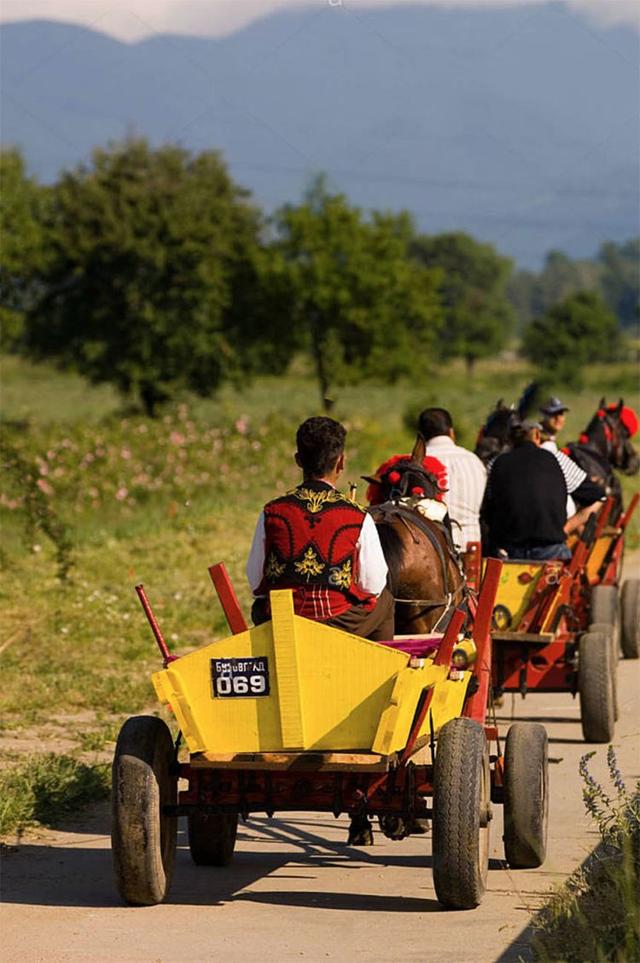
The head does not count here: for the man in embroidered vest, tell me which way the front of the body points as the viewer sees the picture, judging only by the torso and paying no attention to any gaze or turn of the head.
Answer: away from the camera

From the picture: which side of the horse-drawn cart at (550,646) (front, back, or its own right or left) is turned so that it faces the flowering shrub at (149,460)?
front

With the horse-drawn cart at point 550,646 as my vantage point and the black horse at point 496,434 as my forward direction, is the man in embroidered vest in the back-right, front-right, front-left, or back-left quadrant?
back-left

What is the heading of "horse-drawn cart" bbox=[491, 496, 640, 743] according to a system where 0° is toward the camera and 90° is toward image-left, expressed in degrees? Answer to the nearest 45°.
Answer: approximately 180°

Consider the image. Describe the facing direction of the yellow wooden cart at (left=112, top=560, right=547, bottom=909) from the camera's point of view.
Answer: facing away from the viewer

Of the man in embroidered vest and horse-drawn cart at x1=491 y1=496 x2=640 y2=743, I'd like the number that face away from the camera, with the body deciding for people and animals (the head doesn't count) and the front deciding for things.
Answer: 2

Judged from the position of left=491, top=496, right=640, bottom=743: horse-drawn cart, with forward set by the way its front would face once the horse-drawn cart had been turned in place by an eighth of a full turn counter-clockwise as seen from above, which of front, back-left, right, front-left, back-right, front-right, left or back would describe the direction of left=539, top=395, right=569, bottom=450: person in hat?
front-right

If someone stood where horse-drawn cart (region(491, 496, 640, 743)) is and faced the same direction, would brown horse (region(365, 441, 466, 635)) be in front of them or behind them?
behind

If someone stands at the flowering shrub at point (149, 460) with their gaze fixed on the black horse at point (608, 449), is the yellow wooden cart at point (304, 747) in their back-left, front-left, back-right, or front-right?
front-right

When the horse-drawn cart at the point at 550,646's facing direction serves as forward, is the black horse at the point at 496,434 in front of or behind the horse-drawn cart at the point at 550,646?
in front

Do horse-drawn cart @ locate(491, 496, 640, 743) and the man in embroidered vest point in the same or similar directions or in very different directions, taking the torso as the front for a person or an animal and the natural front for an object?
same or similar directions

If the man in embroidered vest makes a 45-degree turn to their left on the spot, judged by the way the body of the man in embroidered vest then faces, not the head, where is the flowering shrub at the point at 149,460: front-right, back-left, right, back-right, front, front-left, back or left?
front-right

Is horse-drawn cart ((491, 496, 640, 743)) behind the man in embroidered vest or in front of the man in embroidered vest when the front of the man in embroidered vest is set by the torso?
in front

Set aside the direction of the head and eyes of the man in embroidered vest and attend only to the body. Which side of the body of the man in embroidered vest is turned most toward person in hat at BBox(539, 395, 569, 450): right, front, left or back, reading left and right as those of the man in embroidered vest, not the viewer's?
front
